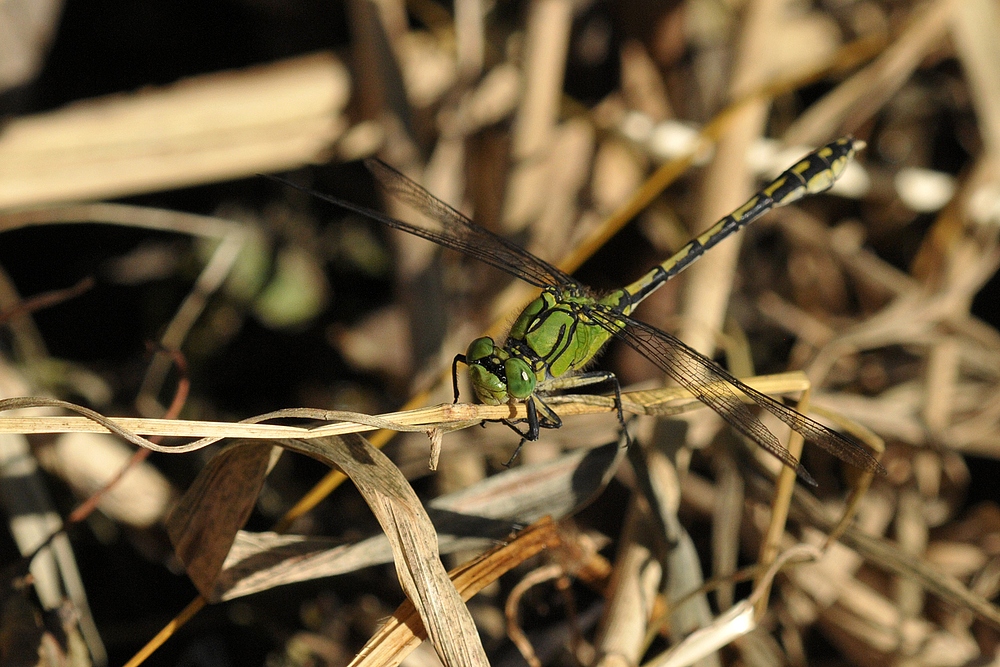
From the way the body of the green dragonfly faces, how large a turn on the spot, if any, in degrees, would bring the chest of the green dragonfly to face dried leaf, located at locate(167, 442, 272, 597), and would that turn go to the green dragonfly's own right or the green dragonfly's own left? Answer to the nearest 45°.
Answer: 0° — it already faces it

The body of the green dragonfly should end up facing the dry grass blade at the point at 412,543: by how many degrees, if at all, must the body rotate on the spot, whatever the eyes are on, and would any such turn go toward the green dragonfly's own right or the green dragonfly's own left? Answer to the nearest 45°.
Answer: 0° — it already faces it

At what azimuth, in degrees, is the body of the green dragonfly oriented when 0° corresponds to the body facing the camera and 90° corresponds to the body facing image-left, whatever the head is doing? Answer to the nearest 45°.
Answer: approximately 45°
